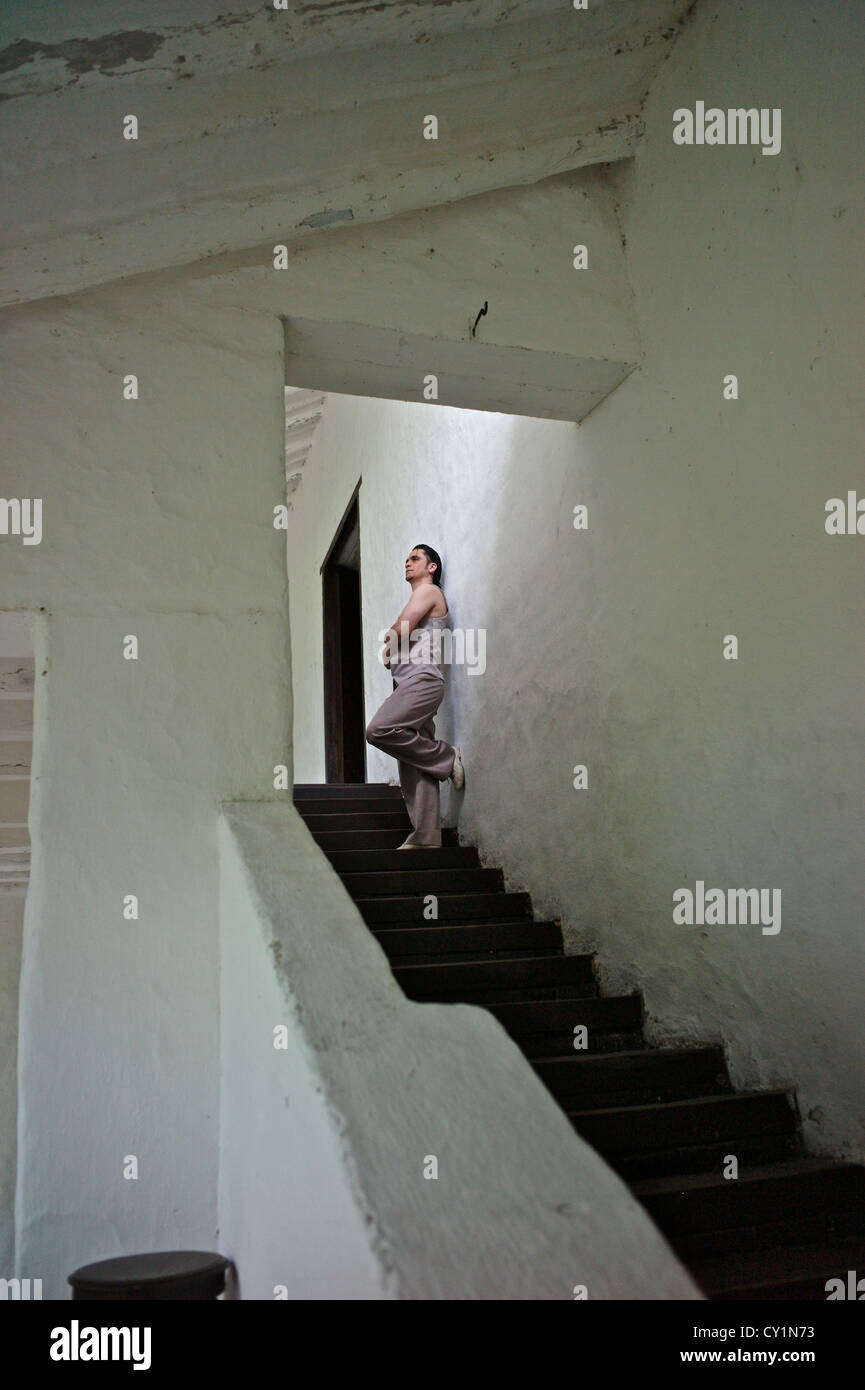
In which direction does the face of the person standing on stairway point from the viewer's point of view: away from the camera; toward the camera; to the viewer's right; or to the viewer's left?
to the viewer's left

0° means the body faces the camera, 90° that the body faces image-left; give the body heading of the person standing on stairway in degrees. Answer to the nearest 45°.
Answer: approximately 90°
